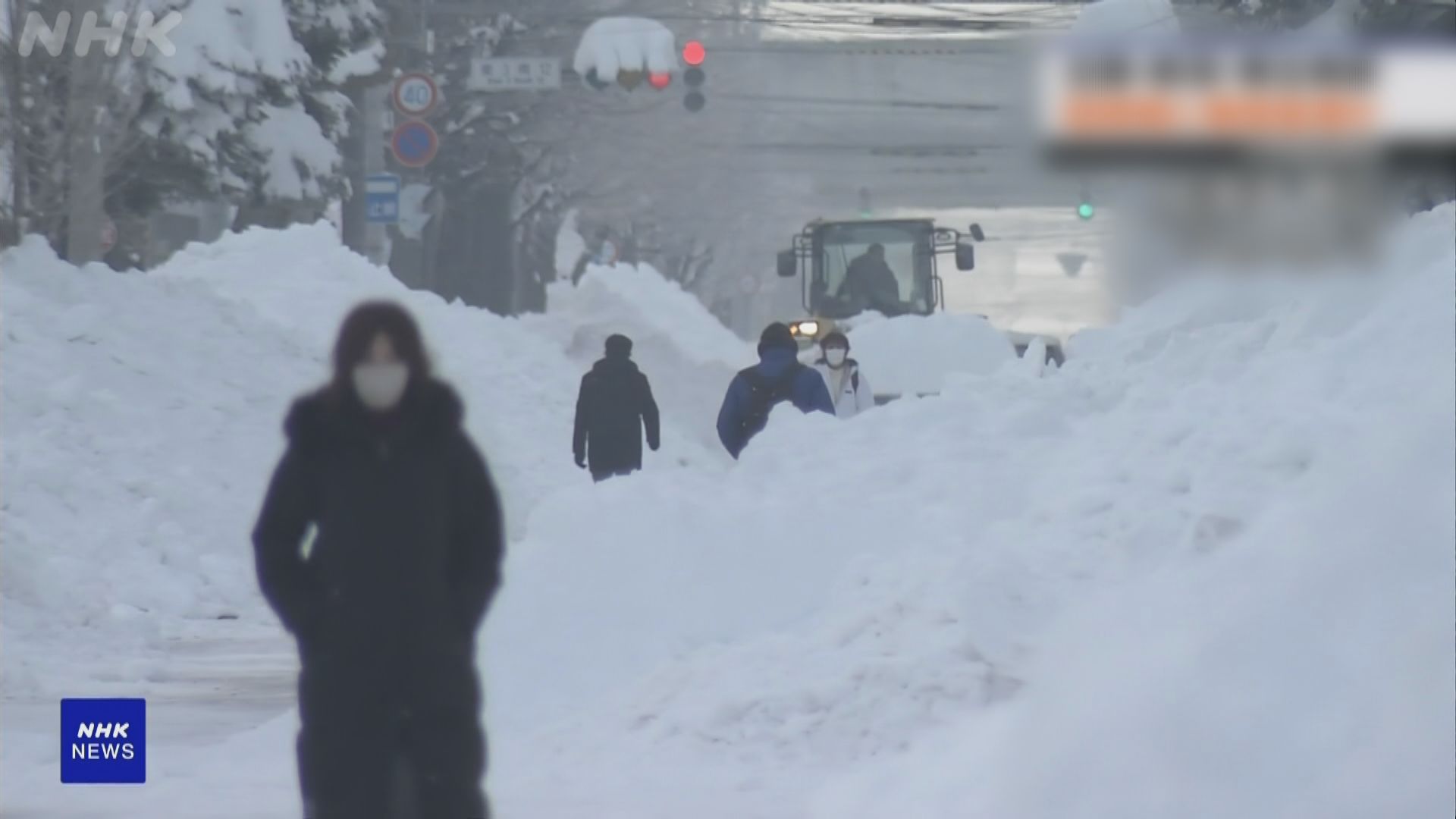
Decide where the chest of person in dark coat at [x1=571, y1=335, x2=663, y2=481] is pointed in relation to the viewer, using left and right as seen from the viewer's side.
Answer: facing away from the viewer

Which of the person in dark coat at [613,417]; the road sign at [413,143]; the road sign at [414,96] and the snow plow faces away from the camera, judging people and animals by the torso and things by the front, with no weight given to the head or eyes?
the person in dark coat

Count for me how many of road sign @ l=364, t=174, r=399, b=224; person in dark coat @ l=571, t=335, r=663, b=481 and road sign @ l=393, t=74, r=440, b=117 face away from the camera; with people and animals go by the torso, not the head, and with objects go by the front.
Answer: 1

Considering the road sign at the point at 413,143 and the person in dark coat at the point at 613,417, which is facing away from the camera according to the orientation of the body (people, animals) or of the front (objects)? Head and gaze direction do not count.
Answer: the person in dark coat

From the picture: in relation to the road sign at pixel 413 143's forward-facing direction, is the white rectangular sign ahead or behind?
behind
